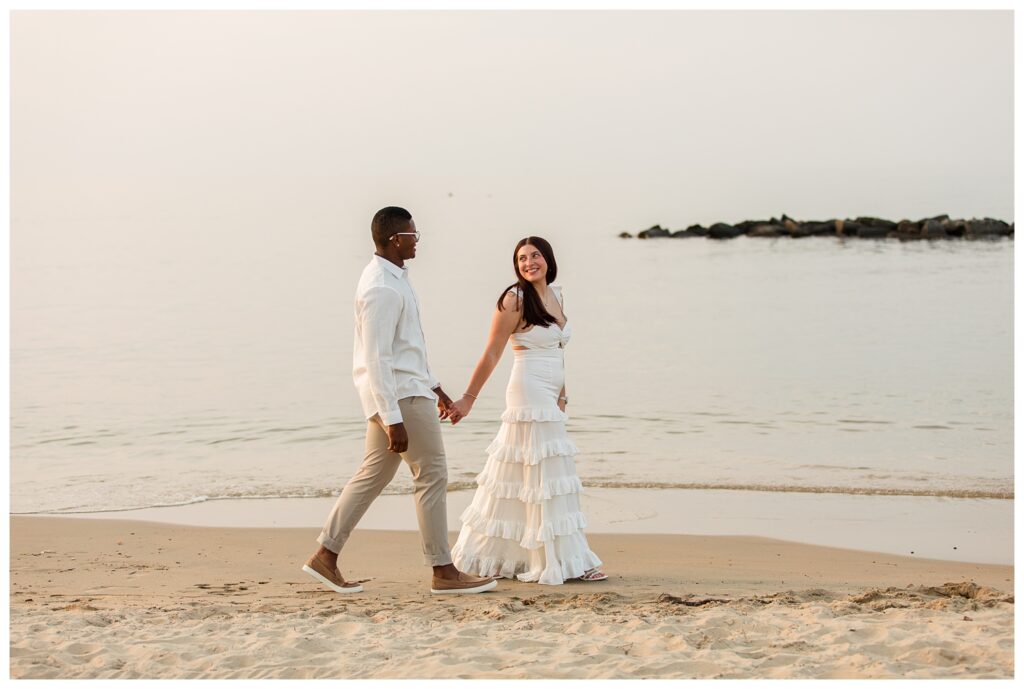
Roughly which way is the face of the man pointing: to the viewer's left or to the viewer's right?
to the viewer's right

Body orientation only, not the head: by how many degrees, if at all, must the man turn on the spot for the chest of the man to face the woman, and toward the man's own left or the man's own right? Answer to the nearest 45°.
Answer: approximately 45° to the man's own left

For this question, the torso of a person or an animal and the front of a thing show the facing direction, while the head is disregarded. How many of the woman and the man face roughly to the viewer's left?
0

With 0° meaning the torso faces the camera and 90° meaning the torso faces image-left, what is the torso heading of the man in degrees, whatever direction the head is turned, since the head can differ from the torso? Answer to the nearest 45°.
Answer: approximately 270°

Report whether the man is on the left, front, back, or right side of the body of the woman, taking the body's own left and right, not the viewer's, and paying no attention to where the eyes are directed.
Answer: right
